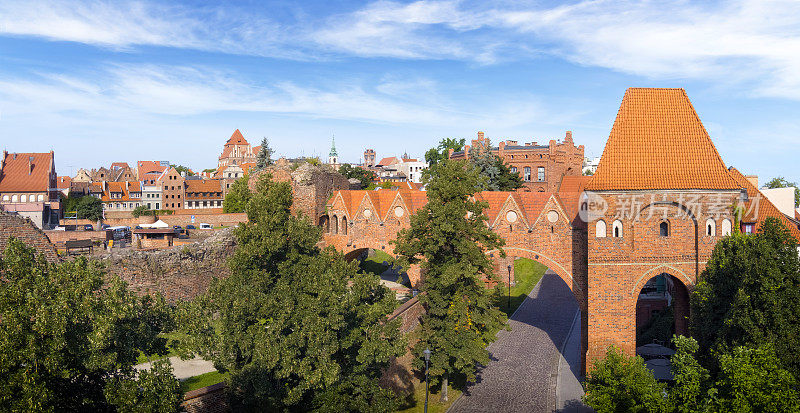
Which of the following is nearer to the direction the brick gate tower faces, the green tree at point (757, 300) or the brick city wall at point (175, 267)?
the green tree

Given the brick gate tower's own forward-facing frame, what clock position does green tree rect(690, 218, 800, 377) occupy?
The green tree is roughly at 11 o'clock from the brick gate tower.

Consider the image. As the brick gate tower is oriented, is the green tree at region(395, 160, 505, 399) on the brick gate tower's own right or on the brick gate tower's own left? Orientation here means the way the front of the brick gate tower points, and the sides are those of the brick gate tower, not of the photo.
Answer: on the brick gate tower's own right

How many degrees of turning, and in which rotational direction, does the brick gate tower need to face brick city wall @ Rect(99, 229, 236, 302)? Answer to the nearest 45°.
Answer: approximately 90° to its right

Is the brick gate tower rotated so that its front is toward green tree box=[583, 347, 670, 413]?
yes

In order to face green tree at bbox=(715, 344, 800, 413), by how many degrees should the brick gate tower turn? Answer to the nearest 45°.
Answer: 0° — it already faces it

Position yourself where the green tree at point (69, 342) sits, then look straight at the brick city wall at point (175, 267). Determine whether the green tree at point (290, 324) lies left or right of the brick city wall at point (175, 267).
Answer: right

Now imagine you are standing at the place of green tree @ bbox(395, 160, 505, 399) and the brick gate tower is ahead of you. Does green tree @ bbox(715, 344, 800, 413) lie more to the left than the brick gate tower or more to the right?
right

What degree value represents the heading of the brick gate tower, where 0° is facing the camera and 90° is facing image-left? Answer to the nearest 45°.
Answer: approximately 0°
